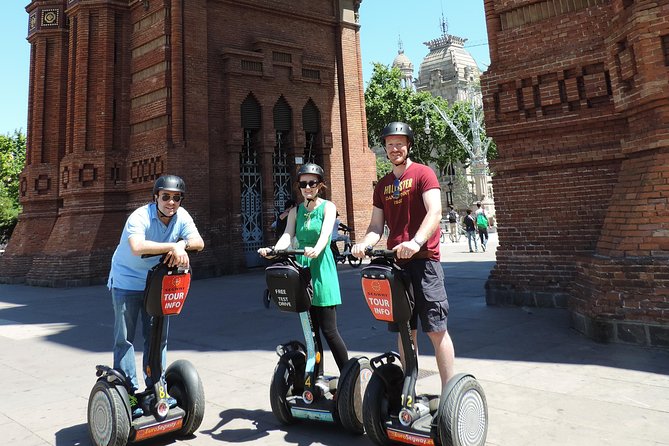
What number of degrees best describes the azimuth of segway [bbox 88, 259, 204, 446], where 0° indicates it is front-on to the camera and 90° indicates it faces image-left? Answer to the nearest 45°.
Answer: approximately 315°

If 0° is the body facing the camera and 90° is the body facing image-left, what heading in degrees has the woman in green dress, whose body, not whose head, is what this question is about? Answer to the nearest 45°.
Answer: approximately 45°

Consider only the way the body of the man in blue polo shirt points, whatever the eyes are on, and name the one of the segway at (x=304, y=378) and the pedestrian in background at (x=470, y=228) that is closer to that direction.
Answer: the segway

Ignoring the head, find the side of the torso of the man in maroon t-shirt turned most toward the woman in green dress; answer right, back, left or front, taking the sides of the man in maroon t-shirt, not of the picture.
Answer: right

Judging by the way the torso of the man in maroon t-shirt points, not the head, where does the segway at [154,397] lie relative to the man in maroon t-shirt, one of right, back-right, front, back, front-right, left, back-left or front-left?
front-right

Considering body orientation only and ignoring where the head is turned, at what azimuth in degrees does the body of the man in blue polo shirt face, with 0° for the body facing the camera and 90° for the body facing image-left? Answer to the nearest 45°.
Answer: approximately 315°

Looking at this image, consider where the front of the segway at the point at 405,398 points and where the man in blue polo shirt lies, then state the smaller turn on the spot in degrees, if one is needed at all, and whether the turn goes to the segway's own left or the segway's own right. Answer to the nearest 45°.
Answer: approximately 45° to the segway's own right

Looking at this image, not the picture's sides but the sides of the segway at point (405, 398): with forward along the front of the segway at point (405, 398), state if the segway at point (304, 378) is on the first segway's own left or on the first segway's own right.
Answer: on the first segway's own right

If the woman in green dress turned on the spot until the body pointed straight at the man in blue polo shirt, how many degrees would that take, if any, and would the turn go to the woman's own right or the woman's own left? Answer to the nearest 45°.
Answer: approximately 45° to the woman's own right
